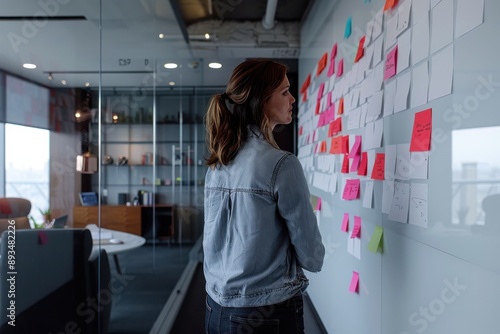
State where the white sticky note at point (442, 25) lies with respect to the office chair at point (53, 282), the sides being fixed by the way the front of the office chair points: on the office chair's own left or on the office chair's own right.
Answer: on the office chair's own right

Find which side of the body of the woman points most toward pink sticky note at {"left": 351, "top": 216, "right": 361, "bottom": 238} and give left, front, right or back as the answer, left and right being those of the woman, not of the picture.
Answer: front

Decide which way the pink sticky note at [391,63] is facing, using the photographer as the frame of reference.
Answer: facing the viewer and to the left of the viewer

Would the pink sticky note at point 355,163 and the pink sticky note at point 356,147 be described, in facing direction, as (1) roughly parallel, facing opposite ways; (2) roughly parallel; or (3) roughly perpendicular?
roughly parallel

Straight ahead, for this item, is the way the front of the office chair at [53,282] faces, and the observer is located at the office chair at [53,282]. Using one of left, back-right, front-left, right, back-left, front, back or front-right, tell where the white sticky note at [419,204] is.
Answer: right

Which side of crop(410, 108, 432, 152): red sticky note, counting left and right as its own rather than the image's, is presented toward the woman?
front

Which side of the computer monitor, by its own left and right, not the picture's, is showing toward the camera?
front
